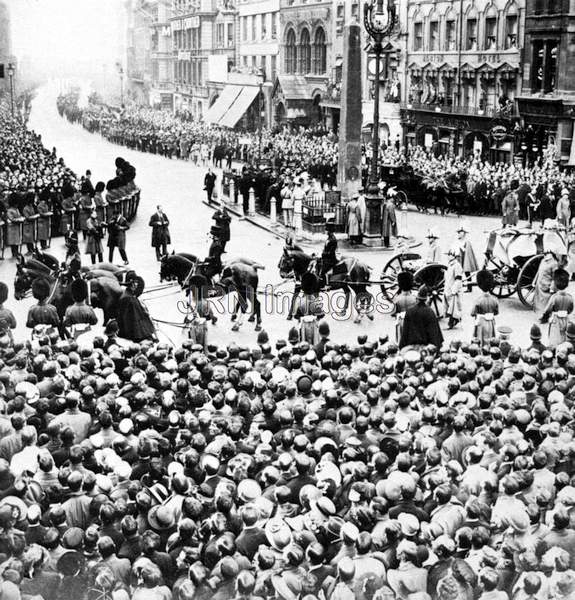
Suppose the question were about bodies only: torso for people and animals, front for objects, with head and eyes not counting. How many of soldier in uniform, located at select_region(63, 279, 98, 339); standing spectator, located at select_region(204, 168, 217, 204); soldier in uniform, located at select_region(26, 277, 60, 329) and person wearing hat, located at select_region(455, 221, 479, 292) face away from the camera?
2

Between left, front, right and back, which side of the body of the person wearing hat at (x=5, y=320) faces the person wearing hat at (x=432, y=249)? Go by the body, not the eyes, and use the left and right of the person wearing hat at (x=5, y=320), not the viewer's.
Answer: right

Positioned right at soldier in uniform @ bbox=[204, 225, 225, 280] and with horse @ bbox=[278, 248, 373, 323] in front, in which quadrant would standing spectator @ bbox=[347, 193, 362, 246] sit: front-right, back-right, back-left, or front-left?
front-left

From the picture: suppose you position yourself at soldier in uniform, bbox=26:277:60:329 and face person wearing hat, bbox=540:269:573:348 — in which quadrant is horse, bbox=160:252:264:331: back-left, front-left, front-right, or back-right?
front-left

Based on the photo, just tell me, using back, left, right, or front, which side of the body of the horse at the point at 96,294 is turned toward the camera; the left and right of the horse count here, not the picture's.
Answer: left

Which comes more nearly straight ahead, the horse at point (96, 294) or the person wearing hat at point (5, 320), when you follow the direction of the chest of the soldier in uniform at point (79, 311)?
the horse

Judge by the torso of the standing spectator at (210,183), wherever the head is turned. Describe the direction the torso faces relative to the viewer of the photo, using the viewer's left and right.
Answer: facing the viewer

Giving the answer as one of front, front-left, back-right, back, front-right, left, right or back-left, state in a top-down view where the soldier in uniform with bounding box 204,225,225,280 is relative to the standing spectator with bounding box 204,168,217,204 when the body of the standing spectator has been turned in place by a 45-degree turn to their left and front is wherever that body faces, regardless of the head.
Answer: front-right

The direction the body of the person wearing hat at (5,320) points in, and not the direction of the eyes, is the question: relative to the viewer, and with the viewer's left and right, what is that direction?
facing away from the viewer

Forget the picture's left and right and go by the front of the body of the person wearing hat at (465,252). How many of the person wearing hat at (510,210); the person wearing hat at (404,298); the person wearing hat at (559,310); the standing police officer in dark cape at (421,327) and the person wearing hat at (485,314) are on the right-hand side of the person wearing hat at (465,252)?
1

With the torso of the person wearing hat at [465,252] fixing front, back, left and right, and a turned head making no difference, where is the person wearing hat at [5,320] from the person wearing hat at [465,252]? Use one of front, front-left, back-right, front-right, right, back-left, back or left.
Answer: front-left

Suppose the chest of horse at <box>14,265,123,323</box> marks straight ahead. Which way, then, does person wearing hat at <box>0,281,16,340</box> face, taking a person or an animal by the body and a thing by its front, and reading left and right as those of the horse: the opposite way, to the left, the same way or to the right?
to the right

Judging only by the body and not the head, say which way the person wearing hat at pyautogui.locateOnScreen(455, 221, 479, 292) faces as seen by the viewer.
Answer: to the viewer's left

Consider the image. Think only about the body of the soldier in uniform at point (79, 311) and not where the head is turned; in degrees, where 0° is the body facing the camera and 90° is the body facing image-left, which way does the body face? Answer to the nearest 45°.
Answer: approximately 180°

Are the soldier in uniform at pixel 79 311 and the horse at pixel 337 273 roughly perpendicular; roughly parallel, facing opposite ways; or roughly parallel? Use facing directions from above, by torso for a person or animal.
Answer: roughly perpendicular

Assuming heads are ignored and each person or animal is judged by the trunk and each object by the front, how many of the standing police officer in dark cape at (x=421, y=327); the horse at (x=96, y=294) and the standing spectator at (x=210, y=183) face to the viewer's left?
1

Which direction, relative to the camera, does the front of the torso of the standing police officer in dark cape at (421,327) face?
away from the camera
